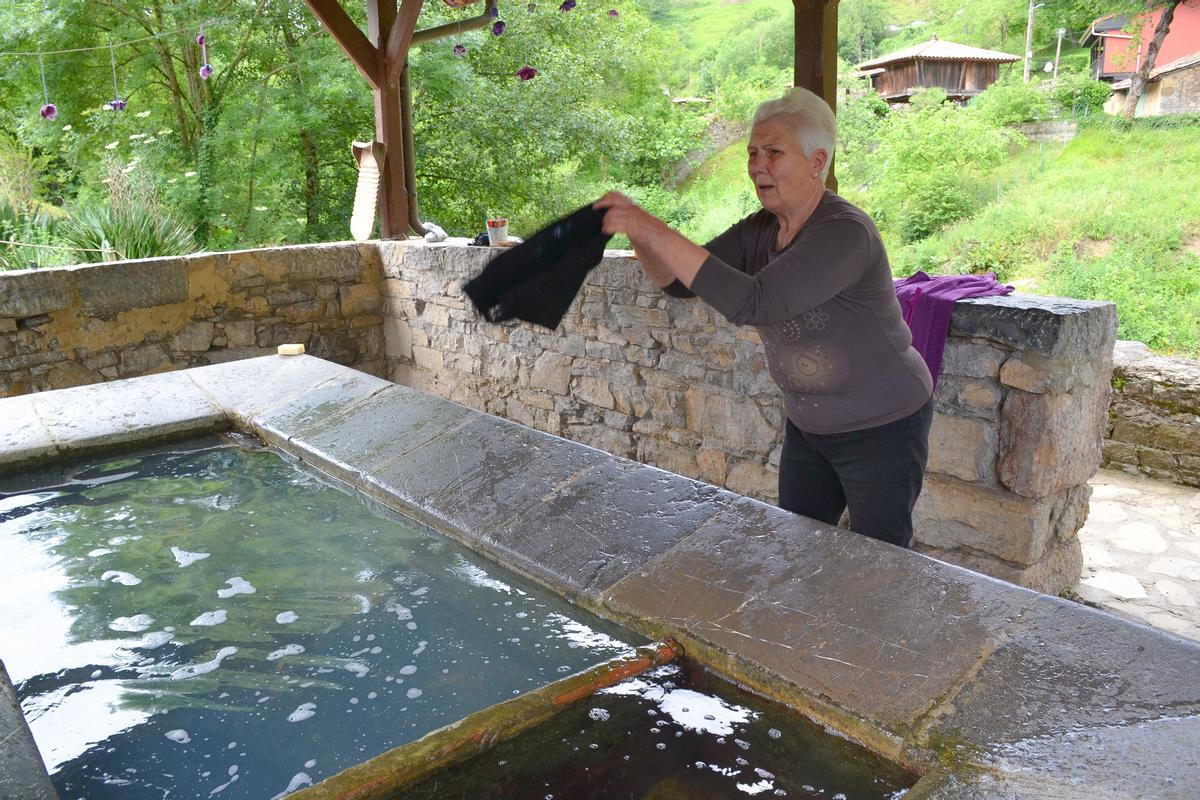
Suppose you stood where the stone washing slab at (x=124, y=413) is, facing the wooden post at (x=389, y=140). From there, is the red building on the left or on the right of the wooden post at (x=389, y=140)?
right

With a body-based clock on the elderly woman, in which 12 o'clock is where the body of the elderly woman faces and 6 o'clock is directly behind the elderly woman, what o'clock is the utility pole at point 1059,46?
The utility pole is roughly at 5 o'clock from the elderly woman.

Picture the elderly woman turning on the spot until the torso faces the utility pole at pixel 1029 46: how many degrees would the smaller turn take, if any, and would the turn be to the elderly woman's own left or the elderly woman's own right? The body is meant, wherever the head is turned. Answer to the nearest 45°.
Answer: approximately 135° to the elderly woman's own right

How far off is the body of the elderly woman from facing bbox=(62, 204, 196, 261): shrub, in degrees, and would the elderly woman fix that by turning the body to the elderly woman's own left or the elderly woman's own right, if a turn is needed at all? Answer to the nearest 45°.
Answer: approximately 90° to the elderly woman's own right

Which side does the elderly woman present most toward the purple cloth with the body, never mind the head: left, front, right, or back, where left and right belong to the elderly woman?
back

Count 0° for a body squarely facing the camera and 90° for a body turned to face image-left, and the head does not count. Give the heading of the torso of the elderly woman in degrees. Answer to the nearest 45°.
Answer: approximately 45°

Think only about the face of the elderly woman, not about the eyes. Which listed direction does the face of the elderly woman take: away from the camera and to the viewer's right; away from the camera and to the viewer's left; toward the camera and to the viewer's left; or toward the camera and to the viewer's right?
toward the camera and to the viewer's left

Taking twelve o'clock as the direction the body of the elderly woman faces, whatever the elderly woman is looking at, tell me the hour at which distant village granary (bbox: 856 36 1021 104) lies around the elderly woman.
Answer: The distant village granary is roughly at 5 o'clock from the elderly woman.
